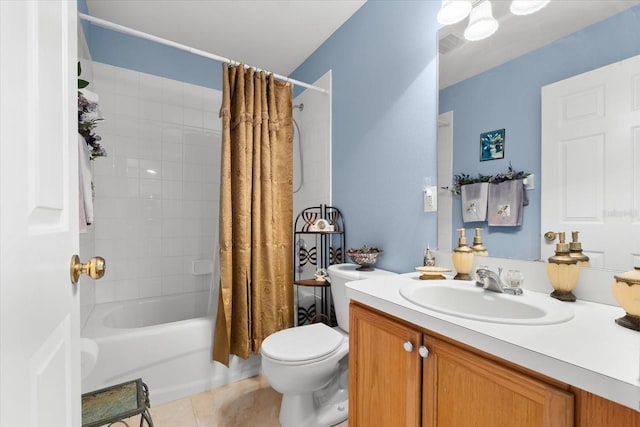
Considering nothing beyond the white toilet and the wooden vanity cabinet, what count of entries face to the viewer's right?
0

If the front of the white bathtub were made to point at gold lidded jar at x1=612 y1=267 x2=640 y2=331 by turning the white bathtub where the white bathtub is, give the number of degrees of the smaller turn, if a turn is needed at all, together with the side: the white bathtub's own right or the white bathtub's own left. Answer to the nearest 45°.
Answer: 0° — it already faces it

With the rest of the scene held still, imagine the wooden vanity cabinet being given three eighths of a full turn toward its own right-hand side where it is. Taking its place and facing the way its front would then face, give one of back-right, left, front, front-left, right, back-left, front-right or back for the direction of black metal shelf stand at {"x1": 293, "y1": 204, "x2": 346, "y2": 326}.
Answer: front-left

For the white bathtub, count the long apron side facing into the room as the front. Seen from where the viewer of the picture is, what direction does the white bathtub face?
facing the viewer and to the right of the viewer

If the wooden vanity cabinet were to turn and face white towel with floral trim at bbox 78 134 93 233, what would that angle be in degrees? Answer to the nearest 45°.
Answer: approximately 45° to its right

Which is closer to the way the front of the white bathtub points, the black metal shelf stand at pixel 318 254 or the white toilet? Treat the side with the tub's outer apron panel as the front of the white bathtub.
the white toilet

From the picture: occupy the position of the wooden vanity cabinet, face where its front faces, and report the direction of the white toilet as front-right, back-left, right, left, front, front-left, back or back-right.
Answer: right

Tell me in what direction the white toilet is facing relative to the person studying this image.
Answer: facing the viewer and to the left of the viewer

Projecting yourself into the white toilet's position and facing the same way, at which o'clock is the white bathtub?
The white bathtub is roughly at 2 o'clock from the white toilet.
